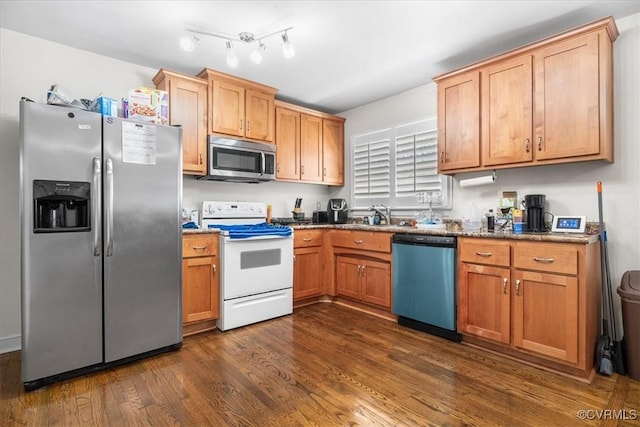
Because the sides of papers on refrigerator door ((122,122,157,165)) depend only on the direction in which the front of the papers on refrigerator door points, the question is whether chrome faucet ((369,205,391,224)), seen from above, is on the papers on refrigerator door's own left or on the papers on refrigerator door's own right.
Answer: on the papers on refrigerator door's own left

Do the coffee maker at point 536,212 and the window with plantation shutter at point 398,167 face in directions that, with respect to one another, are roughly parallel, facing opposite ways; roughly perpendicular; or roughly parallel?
roughly parallel

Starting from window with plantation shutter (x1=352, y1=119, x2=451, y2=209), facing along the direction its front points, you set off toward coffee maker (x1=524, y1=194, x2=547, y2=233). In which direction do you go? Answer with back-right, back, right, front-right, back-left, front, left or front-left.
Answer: left

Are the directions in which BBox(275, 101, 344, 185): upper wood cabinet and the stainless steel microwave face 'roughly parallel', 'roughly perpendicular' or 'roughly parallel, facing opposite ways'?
roughly parallel

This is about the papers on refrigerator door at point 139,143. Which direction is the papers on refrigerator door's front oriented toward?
toward the camera

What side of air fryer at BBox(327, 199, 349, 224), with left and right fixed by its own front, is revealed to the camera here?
front

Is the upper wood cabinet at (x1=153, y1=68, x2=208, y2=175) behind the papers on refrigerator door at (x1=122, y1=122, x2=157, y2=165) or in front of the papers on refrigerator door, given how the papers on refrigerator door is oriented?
behind

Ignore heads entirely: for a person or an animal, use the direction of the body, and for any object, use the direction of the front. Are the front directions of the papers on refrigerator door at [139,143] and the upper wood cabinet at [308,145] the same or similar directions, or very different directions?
same or similar directions

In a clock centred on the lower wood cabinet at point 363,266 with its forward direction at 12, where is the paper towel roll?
The paper towel roll is roughly at 8 o'clock from the lower wood cabinet.

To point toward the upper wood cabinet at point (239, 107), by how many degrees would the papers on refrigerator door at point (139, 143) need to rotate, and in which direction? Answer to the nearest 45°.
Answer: approximately 135° to its left

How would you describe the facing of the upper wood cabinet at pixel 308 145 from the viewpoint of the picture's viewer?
facing the viewer and to the right of the viewer

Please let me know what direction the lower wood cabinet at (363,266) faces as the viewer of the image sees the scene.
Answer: facing the viewer and to the left of the viewer
